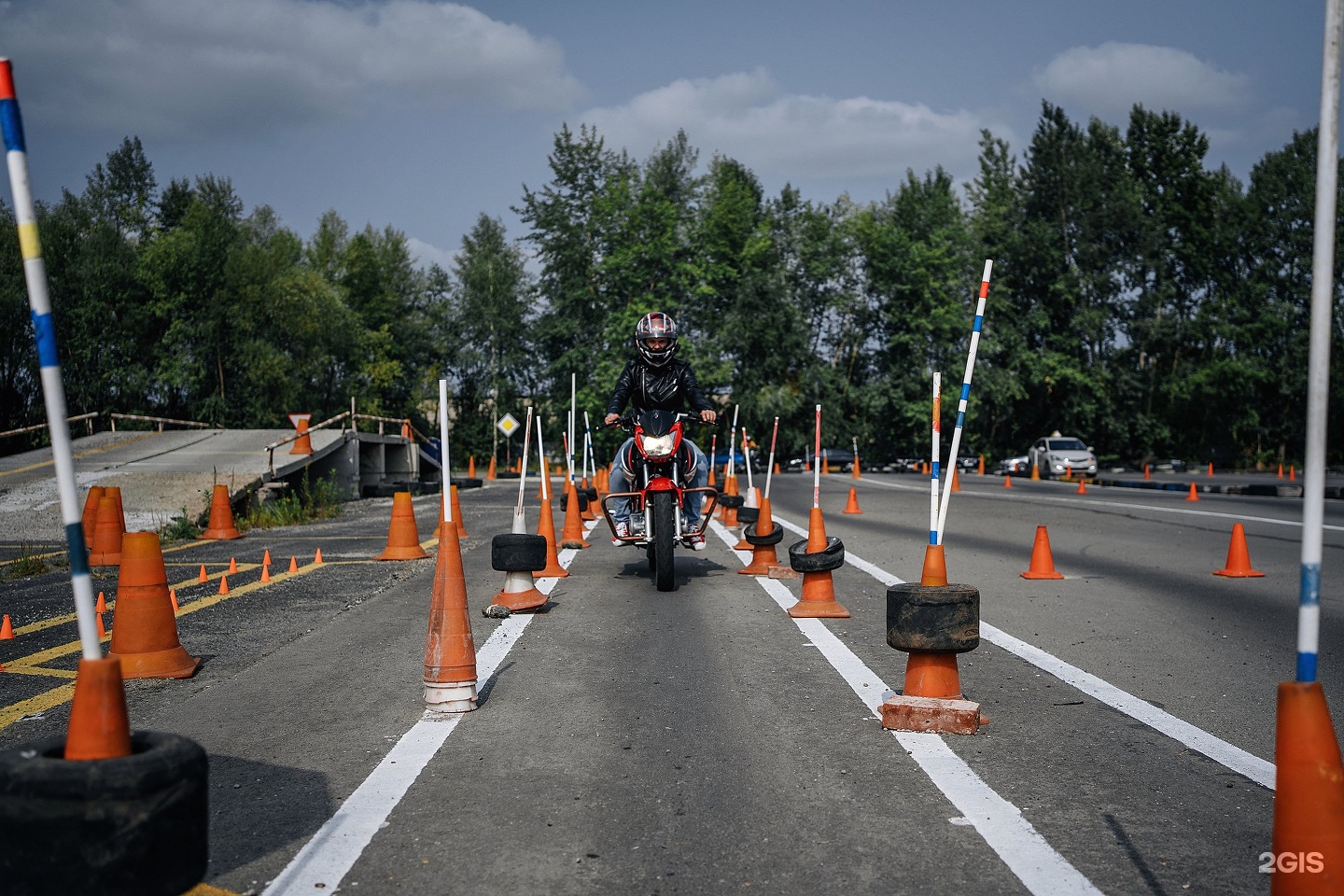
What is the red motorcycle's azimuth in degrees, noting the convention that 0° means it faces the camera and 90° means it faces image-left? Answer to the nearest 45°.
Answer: approximately 0°

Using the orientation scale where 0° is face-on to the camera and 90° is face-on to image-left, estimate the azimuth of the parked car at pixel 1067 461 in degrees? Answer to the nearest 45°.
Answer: approximately 315°

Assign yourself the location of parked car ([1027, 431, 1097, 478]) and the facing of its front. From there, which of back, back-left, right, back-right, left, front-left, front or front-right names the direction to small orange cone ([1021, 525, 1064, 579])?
front-right

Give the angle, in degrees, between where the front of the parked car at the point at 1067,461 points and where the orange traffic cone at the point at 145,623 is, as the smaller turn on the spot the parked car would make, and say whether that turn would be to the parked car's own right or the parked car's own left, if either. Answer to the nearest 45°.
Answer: approximately 45° to the parked car's own right

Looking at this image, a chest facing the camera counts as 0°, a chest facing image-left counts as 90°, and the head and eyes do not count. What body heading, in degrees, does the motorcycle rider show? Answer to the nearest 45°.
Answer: approximately 0°

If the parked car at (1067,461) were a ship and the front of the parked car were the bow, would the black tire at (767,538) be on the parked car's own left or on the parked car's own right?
on the parked car's own right

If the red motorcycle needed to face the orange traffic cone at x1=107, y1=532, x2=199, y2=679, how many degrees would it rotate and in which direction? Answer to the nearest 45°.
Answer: approximately 45° to its right

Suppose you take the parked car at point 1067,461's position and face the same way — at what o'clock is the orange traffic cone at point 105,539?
The orange traffic cone is roughly at 12 o'clock from the parked car.

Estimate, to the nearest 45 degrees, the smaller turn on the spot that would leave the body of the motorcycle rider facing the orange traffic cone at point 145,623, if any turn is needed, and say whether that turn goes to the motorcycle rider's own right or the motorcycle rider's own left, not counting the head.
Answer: approximately 45° to the motorcycle rider's own right

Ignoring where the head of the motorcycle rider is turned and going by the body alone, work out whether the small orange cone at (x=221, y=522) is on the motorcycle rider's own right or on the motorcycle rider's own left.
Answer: on the motorcycle rider's own right
